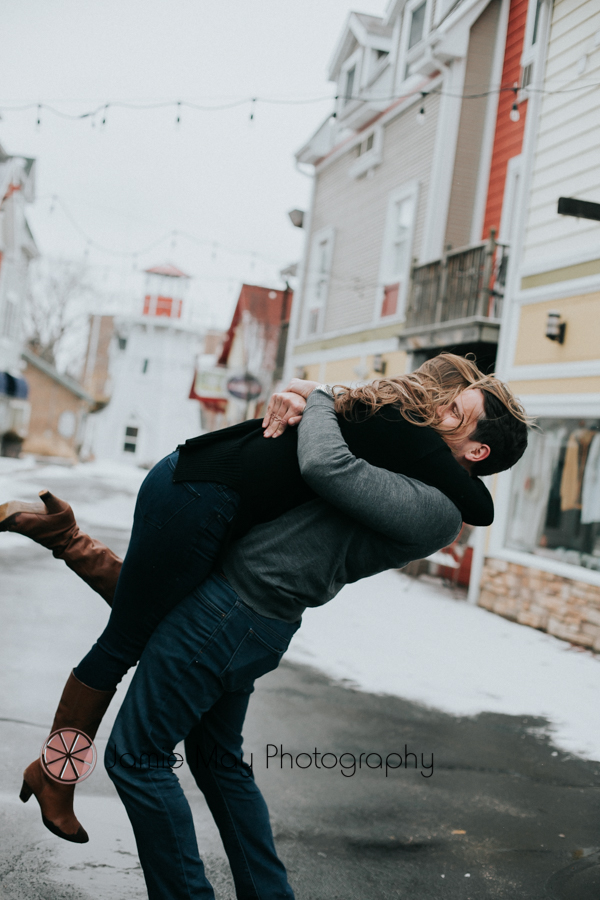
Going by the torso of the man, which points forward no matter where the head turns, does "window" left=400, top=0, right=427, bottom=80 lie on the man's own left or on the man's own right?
on the man's own right

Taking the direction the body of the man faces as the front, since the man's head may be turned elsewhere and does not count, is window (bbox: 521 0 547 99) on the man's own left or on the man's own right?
on the man's own right
